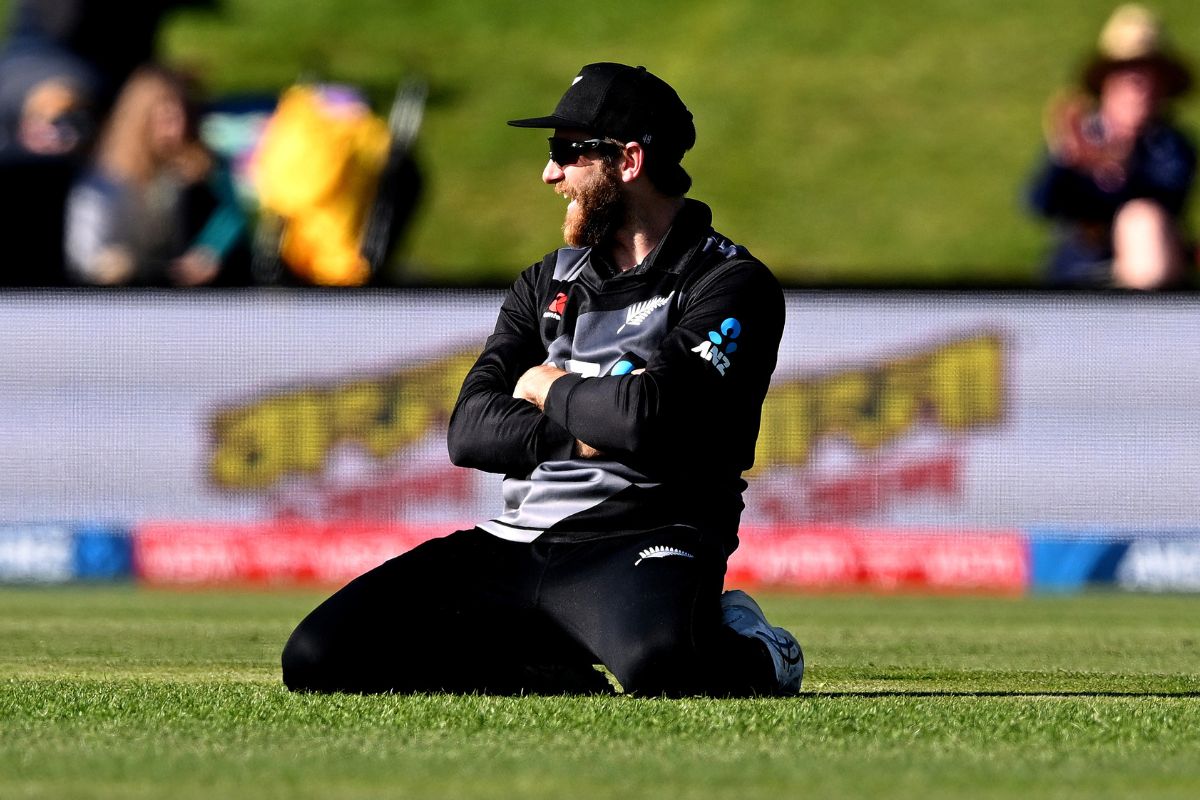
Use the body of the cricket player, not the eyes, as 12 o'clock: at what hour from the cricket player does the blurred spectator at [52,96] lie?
The blurred spectator is roughly at 4 o'clock from the cricket player.

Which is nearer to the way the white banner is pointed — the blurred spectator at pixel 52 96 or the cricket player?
the cricket player

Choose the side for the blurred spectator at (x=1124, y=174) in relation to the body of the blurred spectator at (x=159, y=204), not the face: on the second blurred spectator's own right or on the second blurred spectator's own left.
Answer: on the second blurred spectator's own left

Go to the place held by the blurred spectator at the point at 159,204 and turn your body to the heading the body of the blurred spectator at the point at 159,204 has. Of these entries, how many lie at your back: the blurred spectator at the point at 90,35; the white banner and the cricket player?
1

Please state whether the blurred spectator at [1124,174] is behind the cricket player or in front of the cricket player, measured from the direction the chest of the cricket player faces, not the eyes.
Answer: behind

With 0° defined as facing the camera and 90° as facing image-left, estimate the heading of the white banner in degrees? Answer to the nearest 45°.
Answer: approximately 0°

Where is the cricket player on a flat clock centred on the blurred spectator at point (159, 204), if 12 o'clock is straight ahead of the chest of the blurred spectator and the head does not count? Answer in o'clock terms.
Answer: The cricket player is roughly at 12 o'clock from the blurred spectator.

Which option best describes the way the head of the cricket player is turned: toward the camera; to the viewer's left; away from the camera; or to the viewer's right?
to the viewer's left

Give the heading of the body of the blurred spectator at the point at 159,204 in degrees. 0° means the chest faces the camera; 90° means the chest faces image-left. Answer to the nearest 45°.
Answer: approximately 0°

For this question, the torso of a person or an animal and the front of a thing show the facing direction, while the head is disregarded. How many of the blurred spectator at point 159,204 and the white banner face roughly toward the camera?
2

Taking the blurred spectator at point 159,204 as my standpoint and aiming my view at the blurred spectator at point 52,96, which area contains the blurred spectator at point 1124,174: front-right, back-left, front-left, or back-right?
back-right

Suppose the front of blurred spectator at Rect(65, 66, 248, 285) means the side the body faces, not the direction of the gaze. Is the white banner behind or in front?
in front
